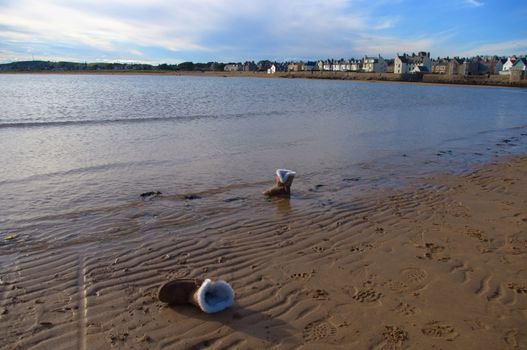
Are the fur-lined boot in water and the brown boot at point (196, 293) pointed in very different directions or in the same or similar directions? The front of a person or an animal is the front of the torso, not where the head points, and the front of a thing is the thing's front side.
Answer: same or similar directions

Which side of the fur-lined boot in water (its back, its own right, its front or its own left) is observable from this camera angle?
left

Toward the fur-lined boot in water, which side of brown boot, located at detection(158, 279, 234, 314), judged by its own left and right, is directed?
right

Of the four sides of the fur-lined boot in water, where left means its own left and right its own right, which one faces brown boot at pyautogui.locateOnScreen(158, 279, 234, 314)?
left

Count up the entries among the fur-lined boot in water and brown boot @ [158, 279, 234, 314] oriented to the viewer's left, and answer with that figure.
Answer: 2

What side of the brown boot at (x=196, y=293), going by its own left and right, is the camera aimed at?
left
